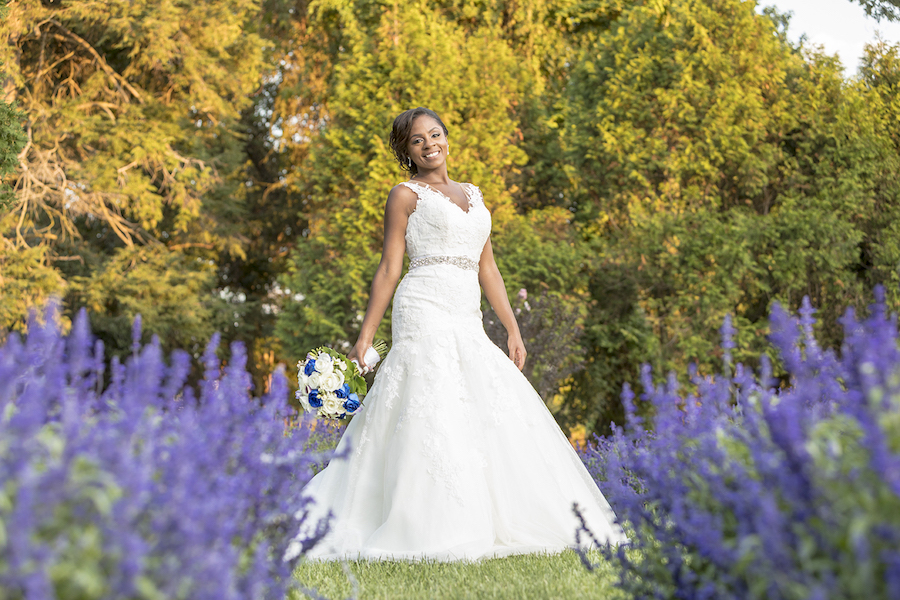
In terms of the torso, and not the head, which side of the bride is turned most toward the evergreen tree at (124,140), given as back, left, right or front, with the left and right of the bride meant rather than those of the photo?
back

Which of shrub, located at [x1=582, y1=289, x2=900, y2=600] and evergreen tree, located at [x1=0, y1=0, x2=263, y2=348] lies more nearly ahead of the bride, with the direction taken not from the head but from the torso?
the shrub

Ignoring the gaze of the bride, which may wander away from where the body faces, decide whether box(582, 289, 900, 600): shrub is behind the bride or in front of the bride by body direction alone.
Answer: in front

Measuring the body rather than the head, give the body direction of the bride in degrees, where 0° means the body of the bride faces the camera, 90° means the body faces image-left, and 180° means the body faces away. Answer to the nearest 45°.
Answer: approximately 315°

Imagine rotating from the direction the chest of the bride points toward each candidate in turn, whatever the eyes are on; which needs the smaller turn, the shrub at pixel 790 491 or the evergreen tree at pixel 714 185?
the shrub
